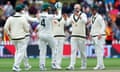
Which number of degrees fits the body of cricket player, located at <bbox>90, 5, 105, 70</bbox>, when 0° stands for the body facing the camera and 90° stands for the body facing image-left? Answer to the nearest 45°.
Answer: approximately 45°

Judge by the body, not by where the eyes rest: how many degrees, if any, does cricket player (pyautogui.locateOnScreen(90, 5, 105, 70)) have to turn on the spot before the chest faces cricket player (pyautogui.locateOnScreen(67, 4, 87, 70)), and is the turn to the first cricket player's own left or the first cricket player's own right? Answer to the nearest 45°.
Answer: approximately 45° to the first cricket player's own right
